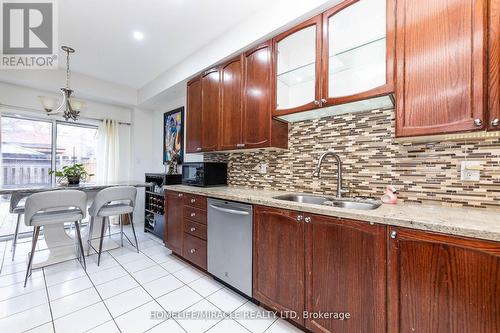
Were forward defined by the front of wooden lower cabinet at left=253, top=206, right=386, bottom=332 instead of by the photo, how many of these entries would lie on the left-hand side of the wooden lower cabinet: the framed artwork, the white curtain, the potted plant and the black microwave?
0

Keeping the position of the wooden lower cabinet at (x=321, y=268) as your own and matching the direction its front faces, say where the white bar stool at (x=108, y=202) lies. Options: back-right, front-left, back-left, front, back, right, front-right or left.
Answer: front-right

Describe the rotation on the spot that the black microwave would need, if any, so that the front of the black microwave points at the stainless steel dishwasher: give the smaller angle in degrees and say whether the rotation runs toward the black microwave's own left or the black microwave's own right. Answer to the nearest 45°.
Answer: approximately 45° to the black microwave's own left

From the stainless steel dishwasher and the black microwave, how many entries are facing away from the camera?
0

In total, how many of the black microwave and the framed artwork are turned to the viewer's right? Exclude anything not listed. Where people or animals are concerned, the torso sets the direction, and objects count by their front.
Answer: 0

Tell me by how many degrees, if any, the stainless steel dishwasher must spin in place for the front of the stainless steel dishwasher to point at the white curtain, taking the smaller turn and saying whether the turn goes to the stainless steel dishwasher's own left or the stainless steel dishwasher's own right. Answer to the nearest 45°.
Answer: approximately 90° to the stainless steel dishwasher's own right

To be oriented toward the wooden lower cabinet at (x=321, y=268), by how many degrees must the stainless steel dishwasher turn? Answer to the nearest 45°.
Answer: approximately 90° to its left

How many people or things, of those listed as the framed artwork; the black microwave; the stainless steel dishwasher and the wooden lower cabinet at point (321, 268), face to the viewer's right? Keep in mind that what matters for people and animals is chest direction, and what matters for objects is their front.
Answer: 0

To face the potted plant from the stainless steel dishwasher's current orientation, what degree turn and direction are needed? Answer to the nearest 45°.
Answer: approximately 90° to its right

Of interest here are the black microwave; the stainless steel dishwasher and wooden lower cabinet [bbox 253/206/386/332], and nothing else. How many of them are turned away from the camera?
0

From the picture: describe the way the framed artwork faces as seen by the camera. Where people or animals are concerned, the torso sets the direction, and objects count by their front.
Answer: facing the viewer and to the left of the viewer

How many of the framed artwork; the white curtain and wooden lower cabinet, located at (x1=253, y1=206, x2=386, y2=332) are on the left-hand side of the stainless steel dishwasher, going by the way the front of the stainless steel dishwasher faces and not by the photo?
1

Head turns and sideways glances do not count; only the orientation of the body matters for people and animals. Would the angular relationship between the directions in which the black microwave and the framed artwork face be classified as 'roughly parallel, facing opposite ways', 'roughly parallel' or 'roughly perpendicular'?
roughly parallel

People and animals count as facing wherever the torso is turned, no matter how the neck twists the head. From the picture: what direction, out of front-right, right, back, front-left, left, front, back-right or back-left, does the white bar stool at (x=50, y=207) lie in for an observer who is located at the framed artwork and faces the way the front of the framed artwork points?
front

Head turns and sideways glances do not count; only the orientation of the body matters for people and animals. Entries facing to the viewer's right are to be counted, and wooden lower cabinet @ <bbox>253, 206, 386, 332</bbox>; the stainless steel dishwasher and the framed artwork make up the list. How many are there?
0

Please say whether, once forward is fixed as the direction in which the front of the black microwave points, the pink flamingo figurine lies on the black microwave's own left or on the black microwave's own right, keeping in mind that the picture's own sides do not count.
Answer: on the black microwave's own left

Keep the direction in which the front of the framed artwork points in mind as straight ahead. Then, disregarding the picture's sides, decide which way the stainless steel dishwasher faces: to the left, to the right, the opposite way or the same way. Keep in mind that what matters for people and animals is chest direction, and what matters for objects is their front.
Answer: the same way

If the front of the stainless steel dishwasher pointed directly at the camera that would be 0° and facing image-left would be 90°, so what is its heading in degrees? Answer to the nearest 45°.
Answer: approximately 45°

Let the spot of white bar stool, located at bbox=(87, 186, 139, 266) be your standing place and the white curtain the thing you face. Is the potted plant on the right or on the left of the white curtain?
left

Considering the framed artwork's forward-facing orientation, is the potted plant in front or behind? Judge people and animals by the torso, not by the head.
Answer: in front
